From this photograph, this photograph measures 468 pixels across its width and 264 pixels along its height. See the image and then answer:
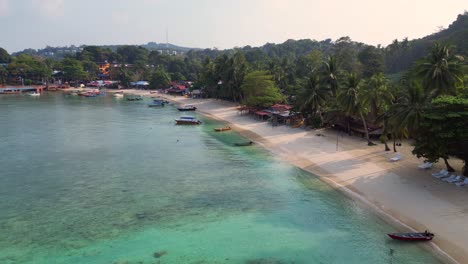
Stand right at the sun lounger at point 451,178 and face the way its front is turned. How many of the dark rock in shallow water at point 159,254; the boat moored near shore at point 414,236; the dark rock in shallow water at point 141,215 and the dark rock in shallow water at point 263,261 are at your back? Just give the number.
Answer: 0

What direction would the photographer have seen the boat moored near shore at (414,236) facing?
facing to the left of the viewer

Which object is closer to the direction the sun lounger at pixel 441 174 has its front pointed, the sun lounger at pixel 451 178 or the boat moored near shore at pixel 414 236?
the boat moored near shore

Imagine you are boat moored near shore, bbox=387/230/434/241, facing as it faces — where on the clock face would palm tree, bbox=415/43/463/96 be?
The palm tree is roughly at 3 o'clock from the boat moored near shore.

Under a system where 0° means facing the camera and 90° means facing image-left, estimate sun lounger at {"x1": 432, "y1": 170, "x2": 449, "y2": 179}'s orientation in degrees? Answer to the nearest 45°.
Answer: approximately 90°

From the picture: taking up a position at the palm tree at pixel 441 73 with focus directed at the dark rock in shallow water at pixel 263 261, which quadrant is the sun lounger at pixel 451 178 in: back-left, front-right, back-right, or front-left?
front-left

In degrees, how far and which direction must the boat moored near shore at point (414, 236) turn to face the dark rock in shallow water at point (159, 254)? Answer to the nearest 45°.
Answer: approximately 45° to its left

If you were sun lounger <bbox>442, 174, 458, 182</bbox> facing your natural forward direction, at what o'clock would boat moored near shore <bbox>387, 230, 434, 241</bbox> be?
The boat moored near shore is roughly at 11 o'clock from the sun lounger.

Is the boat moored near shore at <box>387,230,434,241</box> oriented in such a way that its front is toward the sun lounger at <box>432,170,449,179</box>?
no

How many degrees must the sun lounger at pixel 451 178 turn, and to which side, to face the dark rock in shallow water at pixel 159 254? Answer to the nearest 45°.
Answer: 0° — it already faces it

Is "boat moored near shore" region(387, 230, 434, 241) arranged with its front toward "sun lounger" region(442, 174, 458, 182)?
no

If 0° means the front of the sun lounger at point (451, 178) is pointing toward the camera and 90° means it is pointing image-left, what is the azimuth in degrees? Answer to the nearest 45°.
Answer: approximately 45°

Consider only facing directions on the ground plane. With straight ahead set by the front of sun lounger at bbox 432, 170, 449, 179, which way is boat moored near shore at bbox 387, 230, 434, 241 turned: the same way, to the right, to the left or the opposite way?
the same way

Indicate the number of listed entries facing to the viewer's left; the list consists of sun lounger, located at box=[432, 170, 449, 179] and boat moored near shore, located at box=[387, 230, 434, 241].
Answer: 2
